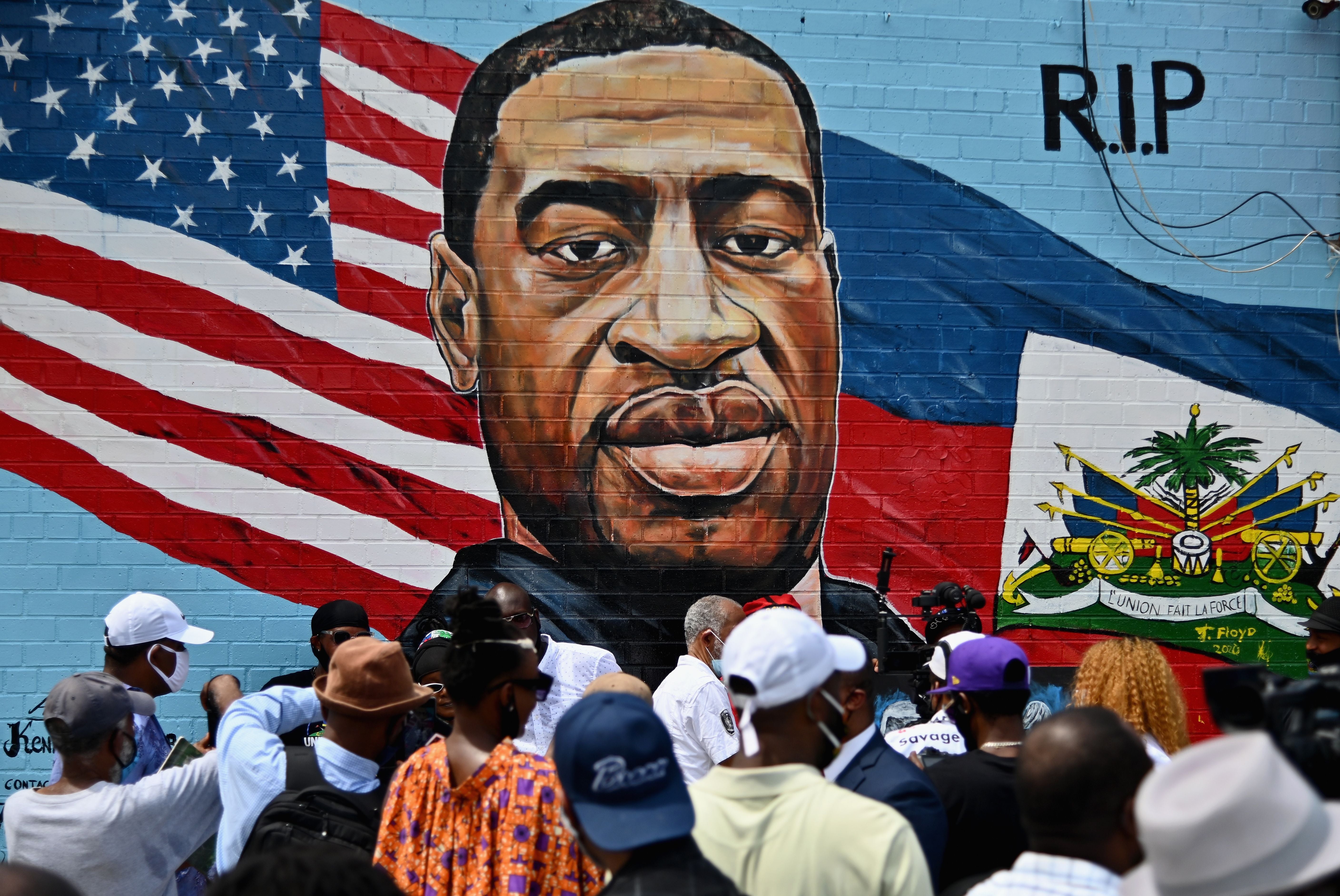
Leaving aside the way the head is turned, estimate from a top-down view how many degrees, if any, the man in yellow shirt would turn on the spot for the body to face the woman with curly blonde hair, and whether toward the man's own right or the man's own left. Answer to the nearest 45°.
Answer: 0° — they already face them

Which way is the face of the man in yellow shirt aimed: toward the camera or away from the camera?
away from the camera

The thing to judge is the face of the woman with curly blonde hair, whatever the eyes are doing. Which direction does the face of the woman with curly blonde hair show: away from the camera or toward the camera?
away from the camera

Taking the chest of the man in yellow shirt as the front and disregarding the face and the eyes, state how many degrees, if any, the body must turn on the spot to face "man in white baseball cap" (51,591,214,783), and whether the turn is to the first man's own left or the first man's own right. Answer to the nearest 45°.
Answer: approximately 90° to the first man's own left

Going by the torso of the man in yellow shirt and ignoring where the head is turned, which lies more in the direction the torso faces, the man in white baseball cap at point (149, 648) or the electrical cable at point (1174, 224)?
the electrical cable

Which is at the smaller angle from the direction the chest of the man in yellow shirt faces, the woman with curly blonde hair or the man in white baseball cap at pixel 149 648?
the woman with curly blonde hair

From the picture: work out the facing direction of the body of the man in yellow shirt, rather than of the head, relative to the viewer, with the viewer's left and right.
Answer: facing away from the viewer and to the right of the viewer
